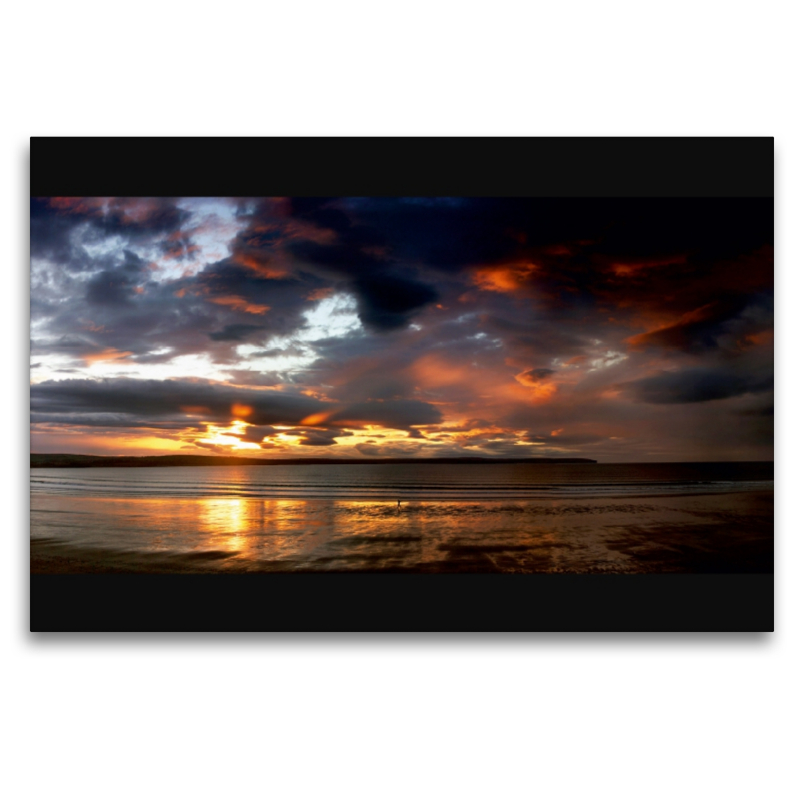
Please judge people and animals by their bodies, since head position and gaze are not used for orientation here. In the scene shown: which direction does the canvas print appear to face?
toward the camera
